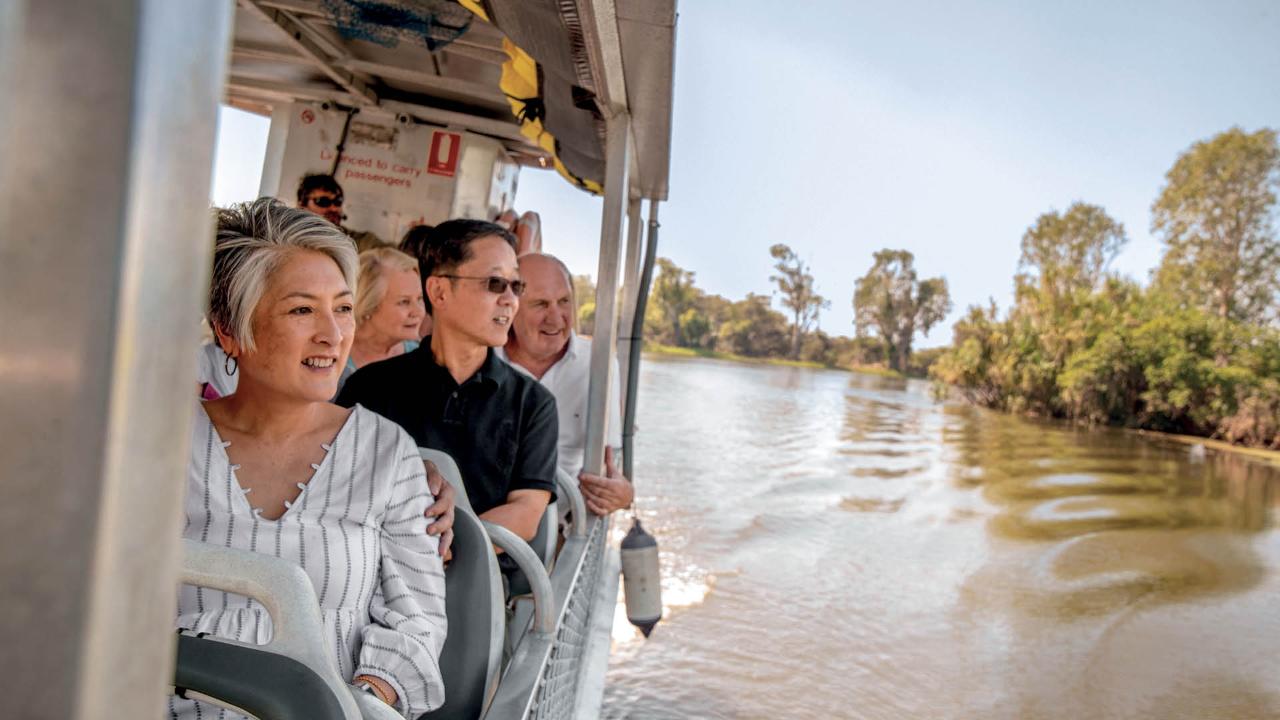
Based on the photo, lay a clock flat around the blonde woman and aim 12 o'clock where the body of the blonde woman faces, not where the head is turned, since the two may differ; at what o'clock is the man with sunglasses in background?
The man with sunglasses in background is roughly at 7 o'clock from the blonde woman.

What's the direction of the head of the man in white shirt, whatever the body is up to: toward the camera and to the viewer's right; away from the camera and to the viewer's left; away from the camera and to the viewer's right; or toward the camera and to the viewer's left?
toward the camera and to the viewer's right

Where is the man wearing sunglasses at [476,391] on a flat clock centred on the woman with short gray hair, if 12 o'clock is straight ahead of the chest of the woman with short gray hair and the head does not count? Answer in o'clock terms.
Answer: The man wearing sunglasses is roughly at 7 o'clock from the woman with short gray hair.

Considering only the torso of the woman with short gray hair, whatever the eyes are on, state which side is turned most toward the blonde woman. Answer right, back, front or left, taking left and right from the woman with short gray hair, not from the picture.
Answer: back

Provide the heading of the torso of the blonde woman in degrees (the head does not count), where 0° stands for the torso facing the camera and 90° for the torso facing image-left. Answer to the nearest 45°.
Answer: approximately 315°

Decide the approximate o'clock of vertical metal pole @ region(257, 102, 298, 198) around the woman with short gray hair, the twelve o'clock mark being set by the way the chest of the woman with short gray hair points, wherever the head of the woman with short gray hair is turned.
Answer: The vertical metal pole is roughly at 6 o'clock from the woman with short gray hair.

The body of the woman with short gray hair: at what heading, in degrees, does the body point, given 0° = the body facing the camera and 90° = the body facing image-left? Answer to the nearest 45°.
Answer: approximately 0°

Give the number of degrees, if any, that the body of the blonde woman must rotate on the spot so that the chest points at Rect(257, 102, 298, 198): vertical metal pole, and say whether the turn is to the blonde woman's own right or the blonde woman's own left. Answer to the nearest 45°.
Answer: approximately 135° to the blonde woman's own left

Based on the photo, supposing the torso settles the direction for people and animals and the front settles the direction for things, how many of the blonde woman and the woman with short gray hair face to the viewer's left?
0

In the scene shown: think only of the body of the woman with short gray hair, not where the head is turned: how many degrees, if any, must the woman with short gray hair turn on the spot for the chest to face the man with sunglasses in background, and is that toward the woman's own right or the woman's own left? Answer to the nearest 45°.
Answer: approximately 180°
